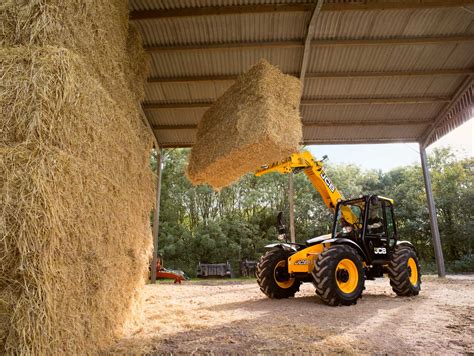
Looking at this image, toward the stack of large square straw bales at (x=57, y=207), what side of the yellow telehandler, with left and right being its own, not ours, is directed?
front

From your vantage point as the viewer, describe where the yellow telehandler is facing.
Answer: facing the viewer and to the left of the viewer

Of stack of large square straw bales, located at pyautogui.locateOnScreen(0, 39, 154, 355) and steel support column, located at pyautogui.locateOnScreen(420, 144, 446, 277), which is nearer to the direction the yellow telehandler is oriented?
the stack of large square straw bales

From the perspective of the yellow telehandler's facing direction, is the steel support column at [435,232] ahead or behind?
behind
